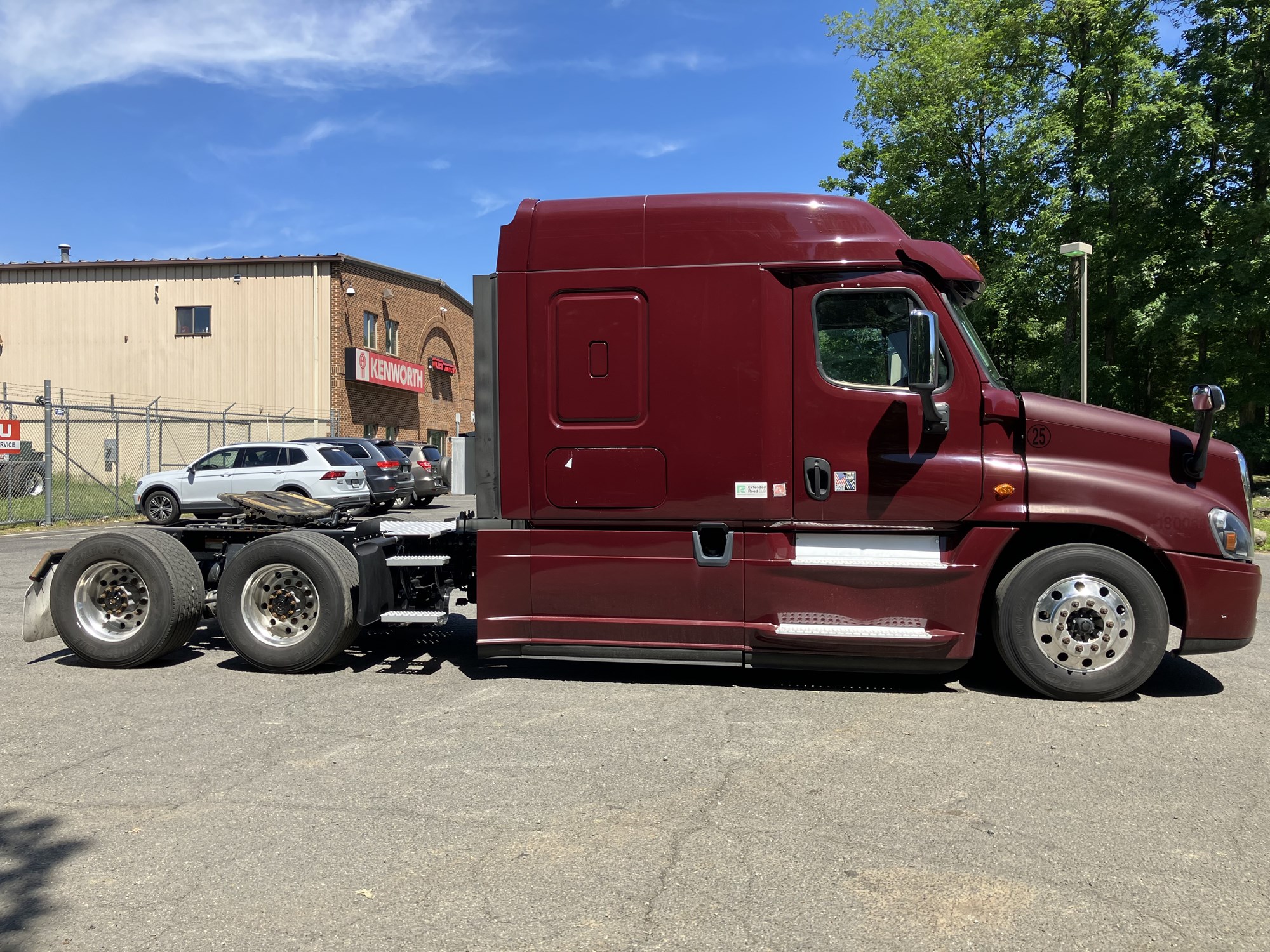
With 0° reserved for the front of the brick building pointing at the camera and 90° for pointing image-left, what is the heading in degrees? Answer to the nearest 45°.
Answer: approximately 315°

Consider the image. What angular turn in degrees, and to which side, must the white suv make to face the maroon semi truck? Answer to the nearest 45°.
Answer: approximately 135° to its left

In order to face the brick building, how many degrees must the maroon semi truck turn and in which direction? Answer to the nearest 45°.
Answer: approximately 90° to its left

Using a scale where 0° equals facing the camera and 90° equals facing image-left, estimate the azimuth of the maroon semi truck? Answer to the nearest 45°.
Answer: approximately 270°

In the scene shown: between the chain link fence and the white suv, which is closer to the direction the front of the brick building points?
the white suv

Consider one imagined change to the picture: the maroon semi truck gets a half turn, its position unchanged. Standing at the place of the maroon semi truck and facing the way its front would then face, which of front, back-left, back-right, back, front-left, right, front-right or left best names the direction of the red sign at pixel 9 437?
front-right

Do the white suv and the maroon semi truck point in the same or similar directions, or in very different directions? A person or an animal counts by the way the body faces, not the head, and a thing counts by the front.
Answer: very different directions

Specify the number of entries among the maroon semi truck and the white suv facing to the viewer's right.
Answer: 1

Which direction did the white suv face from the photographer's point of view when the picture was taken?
facing away from the viewer and to the left of the viewer

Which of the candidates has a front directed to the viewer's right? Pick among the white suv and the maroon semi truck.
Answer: the maroon semi truck
